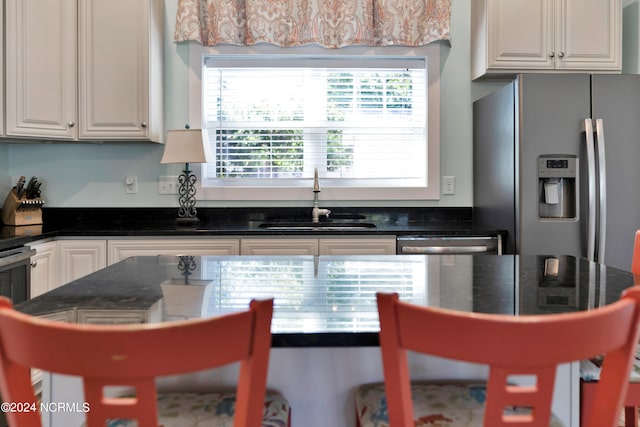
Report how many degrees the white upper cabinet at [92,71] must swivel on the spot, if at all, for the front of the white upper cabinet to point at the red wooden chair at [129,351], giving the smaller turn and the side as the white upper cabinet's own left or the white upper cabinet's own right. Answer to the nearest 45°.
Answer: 0° — it already faces it

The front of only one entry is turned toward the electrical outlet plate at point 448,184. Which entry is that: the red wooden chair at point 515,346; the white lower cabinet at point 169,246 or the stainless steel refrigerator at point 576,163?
the red wooden chair

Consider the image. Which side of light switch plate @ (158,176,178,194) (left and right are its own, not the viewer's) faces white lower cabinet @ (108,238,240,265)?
front

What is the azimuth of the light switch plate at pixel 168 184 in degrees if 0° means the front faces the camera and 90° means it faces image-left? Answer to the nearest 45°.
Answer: approximately 0°

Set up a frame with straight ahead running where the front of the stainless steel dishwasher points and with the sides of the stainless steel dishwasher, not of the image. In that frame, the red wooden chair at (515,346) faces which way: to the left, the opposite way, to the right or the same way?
the opposite way

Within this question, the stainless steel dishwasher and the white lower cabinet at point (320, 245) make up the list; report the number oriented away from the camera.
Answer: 0

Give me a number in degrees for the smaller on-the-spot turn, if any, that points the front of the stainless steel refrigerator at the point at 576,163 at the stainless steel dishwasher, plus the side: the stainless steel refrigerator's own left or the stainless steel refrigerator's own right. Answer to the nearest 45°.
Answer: approximately 90° to the stainless steel refrigerator's own right

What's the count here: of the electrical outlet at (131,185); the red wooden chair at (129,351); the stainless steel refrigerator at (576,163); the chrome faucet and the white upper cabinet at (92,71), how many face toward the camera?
4

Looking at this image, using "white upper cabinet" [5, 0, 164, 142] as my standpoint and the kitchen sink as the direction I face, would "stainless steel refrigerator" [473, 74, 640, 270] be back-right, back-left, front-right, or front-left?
front-right

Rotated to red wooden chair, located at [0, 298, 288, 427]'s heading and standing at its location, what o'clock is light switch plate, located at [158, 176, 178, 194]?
The light switch plate is roughly at 12 o'clock from the red wooden chair.

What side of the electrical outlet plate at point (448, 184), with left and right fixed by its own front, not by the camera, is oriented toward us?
front

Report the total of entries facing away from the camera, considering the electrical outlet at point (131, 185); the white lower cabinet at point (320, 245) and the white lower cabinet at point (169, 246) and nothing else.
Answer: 0

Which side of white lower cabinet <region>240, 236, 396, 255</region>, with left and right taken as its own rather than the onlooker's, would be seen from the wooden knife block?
right

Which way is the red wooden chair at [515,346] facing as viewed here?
away from the camera

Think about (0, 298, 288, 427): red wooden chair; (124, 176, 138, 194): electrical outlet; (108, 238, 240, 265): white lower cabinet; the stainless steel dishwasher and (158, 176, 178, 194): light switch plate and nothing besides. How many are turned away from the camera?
1

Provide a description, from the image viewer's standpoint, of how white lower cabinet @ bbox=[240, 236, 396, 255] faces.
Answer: facing the viewer
